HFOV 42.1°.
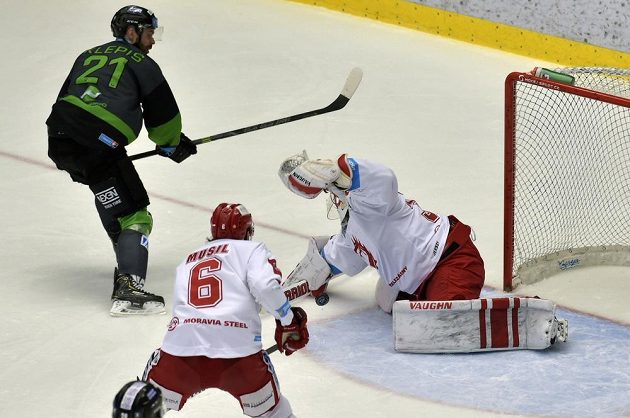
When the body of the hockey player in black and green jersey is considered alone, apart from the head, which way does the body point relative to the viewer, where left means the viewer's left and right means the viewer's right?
facing away from the viewer and to the right of the viewer

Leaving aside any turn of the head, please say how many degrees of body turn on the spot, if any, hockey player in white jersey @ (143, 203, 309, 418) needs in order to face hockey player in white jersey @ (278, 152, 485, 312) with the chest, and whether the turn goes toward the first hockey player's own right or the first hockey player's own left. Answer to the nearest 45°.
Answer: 0° — they already face them

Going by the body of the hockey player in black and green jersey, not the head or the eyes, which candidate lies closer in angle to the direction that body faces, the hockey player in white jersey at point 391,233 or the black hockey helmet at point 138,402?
the hockey player in white jersey

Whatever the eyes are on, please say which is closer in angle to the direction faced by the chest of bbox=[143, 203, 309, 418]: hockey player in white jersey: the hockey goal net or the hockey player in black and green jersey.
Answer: the hockey goal net

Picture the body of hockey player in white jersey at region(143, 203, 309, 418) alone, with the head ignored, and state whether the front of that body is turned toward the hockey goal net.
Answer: yes

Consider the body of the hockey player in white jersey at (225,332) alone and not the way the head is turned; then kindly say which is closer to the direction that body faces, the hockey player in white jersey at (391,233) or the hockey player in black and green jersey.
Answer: the hockey player in white jersey

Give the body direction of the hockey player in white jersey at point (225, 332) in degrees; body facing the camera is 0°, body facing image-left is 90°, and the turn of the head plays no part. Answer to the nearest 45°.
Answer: approximately 225°

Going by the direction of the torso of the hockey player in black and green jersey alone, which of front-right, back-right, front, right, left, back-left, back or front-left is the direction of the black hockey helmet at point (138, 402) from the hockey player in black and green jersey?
back-right
